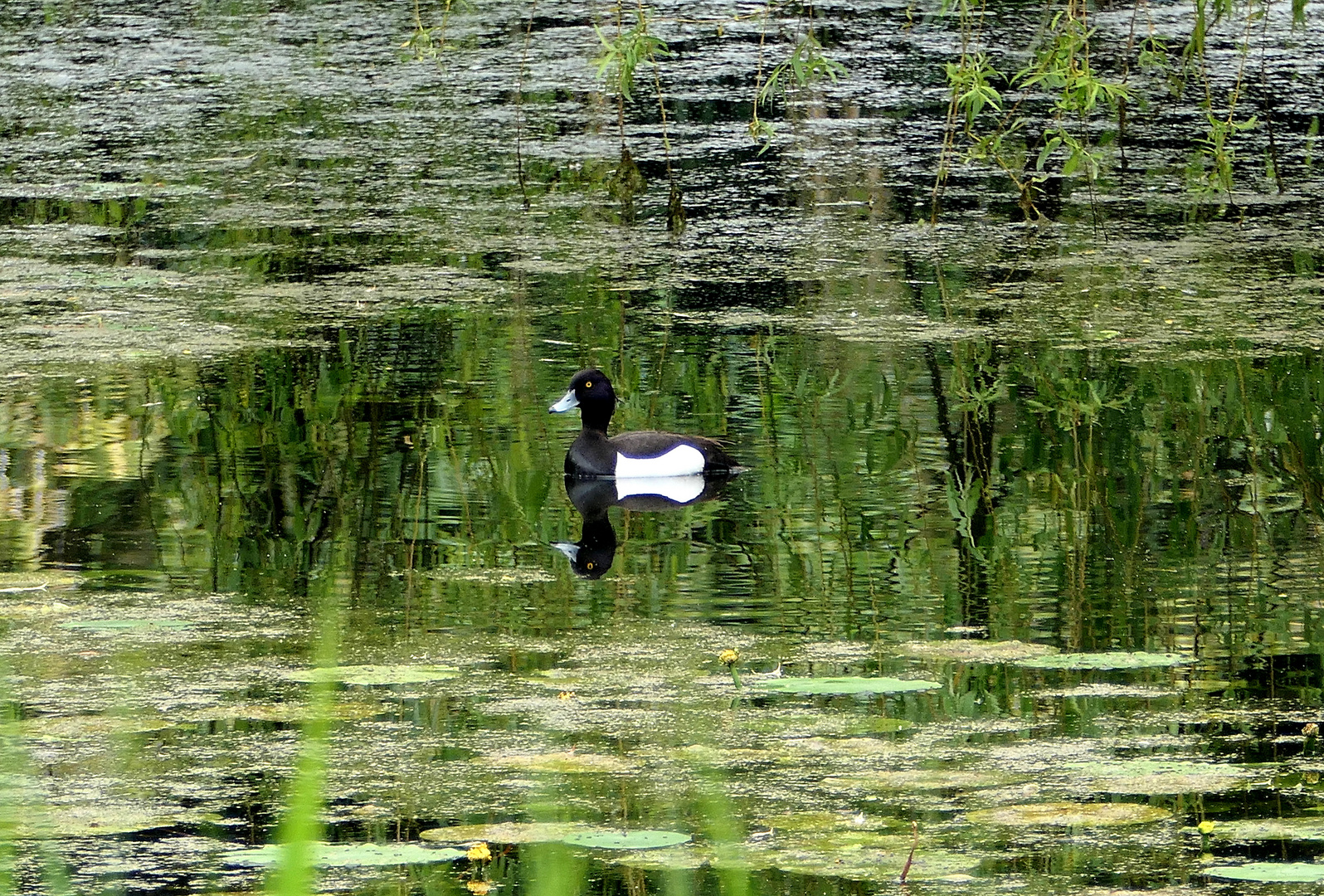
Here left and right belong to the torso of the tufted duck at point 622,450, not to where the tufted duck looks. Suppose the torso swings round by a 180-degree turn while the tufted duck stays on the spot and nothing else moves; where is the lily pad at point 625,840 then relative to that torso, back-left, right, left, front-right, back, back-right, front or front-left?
right

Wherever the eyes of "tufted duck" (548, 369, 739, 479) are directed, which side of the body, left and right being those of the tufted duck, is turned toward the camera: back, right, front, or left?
left
